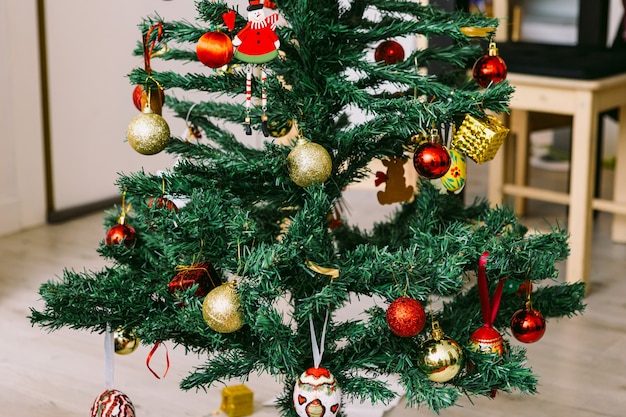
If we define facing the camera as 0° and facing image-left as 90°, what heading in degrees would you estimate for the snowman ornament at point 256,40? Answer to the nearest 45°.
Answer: approximately 0°
